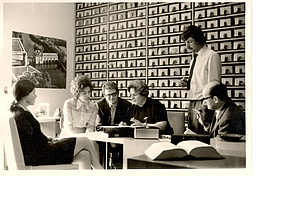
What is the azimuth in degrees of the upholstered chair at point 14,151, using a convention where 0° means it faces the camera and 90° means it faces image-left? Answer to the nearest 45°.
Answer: approximately 270°

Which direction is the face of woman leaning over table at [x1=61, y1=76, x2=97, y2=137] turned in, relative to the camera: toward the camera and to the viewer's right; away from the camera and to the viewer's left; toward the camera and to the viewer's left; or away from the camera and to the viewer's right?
toward the camera and to the viewer's right

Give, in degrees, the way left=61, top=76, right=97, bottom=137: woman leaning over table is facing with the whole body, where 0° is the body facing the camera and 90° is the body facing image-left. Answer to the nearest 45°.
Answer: approximately 315°

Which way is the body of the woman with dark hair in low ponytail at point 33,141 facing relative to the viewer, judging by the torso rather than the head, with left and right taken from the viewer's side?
facing to the right of the viewer

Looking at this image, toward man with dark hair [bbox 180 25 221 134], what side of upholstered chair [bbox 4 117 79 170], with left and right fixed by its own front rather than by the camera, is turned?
front

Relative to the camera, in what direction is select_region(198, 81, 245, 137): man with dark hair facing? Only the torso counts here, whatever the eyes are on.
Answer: to the viewer's left

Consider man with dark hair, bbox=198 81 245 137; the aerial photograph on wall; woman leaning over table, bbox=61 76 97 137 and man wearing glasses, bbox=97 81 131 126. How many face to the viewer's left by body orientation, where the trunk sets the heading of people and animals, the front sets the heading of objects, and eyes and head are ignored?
1

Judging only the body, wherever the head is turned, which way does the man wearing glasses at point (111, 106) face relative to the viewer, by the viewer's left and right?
facing the viewer

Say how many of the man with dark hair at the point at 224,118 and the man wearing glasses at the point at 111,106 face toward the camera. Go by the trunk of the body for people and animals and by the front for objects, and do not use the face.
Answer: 1

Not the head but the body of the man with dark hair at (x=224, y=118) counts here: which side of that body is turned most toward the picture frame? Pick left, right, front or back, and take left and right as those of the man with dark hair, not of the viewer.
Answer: front

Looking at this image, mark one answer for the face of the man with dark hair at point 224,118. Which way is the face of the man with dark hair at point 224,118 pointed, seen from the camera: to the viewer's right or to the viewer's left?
to the viewer's left

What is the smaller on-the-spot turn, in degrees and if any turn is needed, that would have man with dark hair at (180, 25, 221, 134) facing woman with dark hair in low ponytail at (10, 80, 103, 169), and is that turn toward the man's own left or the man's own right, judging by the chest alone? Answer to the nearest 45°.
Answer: approximately 45° to the man's own right
